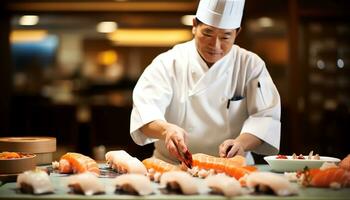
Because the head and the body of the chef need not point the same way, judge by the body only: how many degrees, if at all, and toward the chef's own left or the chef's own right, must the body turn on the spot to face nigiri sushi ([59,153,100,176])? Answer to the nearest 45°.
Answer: approximately 45° to the chef's own right

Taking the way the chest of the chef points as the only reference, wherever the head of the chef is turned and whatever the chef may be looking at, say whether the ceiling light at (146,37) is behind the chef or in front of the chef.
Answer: behind

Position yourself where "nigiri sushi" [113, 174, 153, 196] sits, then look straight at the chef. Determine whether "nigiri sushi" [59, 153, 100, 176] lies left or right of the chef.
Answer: left

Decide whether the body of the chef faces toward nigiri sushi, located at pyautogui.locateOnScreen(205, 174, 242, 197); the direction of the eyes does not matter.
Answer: yes

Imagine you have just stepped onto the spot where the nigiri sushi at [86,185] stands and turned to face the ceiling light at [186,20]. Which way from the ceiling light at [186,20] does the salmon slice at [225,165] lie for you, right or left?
right

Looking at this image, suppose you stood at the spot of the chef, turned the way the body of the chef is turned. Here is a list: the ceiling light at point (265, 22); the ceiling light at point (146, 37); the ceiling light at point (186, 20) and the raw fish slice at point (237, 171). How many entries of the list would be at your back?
3

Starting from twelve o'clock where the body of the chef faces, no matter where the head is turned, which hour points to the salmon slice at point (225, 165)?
The salmon slice is roughly at 12 o'clock from the chef.

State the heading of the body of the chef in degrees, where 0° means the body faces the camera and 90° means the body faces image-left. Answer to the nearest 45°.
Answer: approximately 0°

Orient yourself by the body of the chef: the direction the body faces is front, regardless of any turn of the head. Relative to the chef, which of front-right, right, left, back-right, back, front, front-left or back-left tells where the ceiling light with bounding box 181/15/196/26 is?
back

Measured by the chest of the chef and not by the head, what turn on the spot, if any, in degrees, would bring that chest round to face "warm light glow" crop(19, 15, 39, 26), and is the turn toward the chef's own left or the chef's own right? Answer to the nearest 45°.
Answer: approximately 135° to the chef's own right

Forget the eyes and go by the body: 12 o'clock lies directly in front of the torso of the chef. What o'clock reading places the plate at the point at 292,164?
The plate is roughly at 11 o'clock from the chef.

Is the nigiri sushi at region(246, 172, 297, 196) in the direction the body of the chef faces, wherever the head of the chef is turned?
yes
